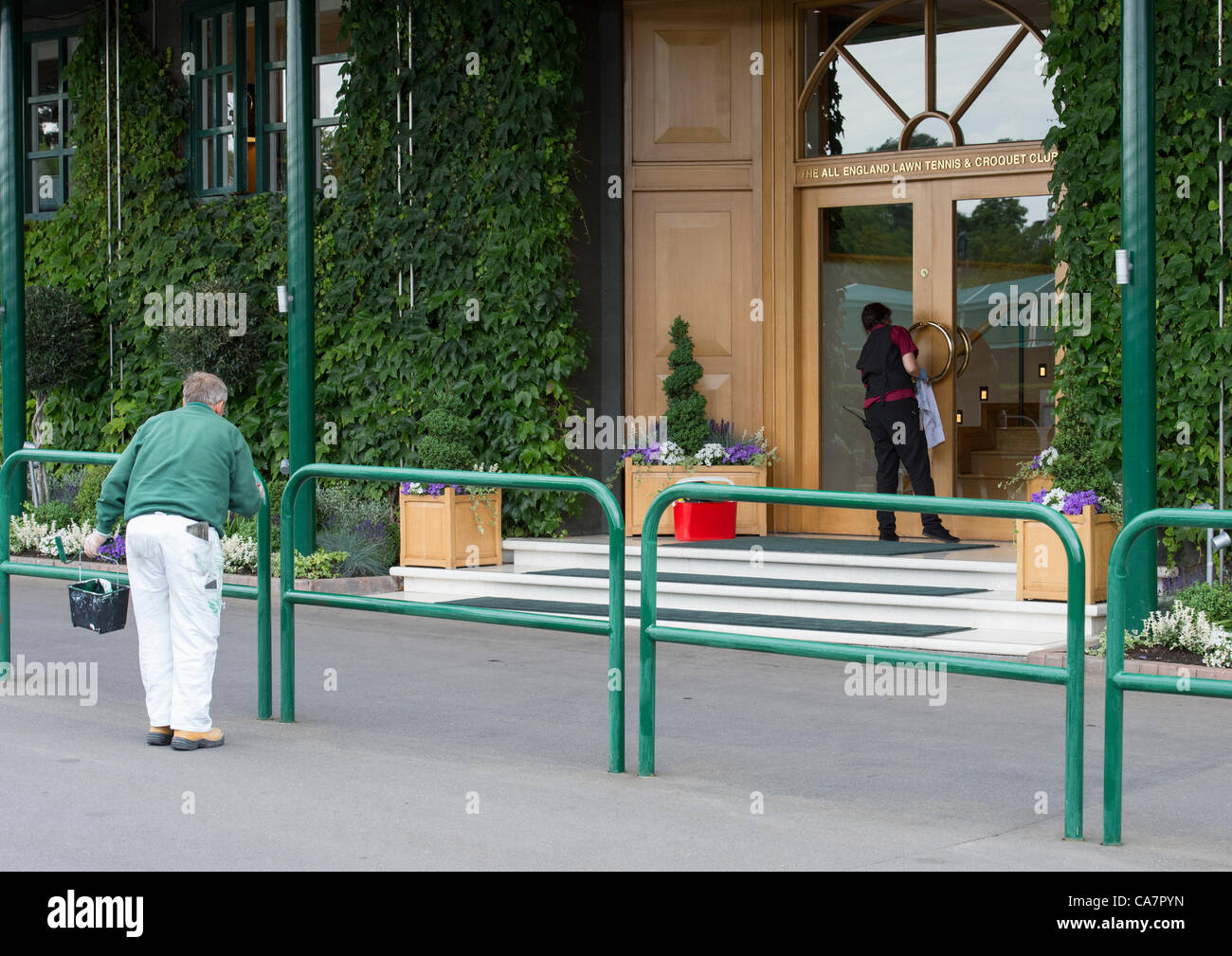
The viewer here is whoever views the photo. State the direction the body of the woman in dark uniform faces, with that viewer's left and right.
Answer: facing away from the viewer and to the right of the viewer

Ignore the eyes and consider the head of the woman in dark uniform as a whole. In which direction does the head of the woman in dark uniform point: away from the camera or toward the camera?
away from the camera

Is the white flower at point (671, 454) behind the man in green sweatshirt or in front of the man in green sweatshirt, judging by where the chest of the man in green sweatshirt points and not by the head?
in front

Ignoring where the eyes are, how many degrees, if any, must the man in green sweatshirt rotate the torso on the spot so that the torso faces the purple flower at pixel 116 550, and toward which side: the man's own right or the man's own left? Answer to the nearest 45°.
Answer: approximately 45° to the man's own left

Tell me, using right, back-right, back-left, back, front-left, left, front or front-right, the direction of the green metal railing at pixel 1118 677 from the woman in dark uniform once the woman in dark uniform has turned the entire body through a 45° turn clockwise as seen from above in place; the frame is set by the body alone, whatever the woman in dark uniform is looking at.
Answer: right

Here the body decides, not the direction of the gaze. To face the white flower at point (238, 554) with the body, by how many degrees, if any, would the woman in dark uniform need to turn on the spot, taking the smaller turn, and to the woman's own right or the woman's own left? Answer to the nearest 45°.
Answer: approximately 135° to the woman's own left

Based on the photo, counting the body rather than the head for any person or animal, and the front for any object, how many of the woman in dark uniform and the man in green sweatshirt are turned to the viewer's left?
0

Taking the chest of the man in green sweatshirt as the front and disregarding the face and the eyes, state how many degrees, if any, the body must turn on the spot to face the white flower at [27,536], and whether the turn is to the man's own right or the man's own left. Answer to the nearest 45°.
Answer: approximately 45° to the man's own left

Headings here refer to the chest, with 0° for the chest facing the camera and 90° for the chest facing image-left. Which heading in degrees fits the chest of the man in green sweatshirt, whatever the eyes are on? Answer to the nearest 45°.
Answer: approximately 225°

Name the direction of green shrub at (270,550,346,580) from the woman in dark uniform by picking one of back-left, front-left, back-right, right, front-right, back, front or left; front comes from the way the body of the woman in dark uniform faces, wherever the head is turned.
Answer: back-left

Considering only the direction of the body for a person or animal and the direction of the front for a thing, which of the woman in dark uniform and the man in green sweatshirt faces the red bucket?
the man in green sweatshirt

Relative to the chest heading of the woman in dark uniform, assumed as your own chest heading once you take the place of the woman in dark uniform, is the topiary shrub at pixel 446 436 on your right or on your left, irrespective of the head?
on your left
